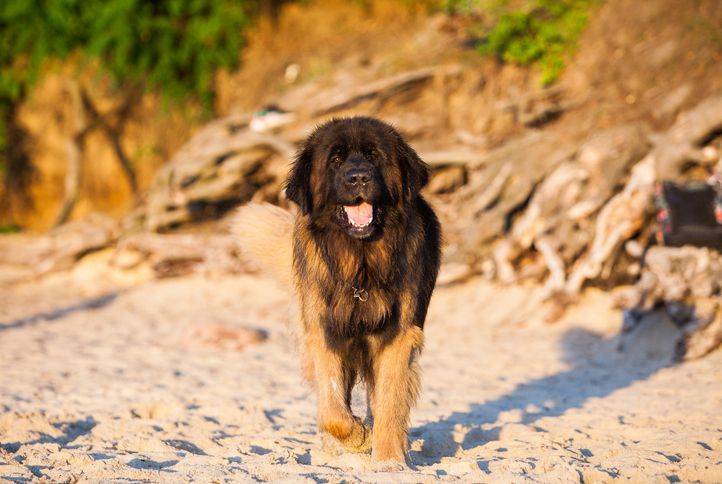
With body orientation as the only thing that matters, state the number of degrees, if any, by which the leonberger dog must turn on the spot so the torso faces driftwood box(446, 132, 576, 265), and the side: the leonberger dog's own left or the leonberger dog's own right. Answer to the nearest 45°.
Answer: approximately 180°

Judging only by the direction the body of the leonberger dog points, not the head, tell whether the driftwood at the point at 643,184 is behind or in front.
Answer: behind

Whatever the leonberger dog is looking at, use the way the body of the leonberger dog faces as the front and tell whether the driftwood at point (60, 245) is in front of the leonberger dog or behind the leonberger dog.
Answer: behind

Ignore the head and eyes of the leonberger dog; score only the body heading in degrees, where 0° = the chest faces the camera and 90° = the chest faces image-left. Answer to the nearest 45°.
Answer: approximately 0°
